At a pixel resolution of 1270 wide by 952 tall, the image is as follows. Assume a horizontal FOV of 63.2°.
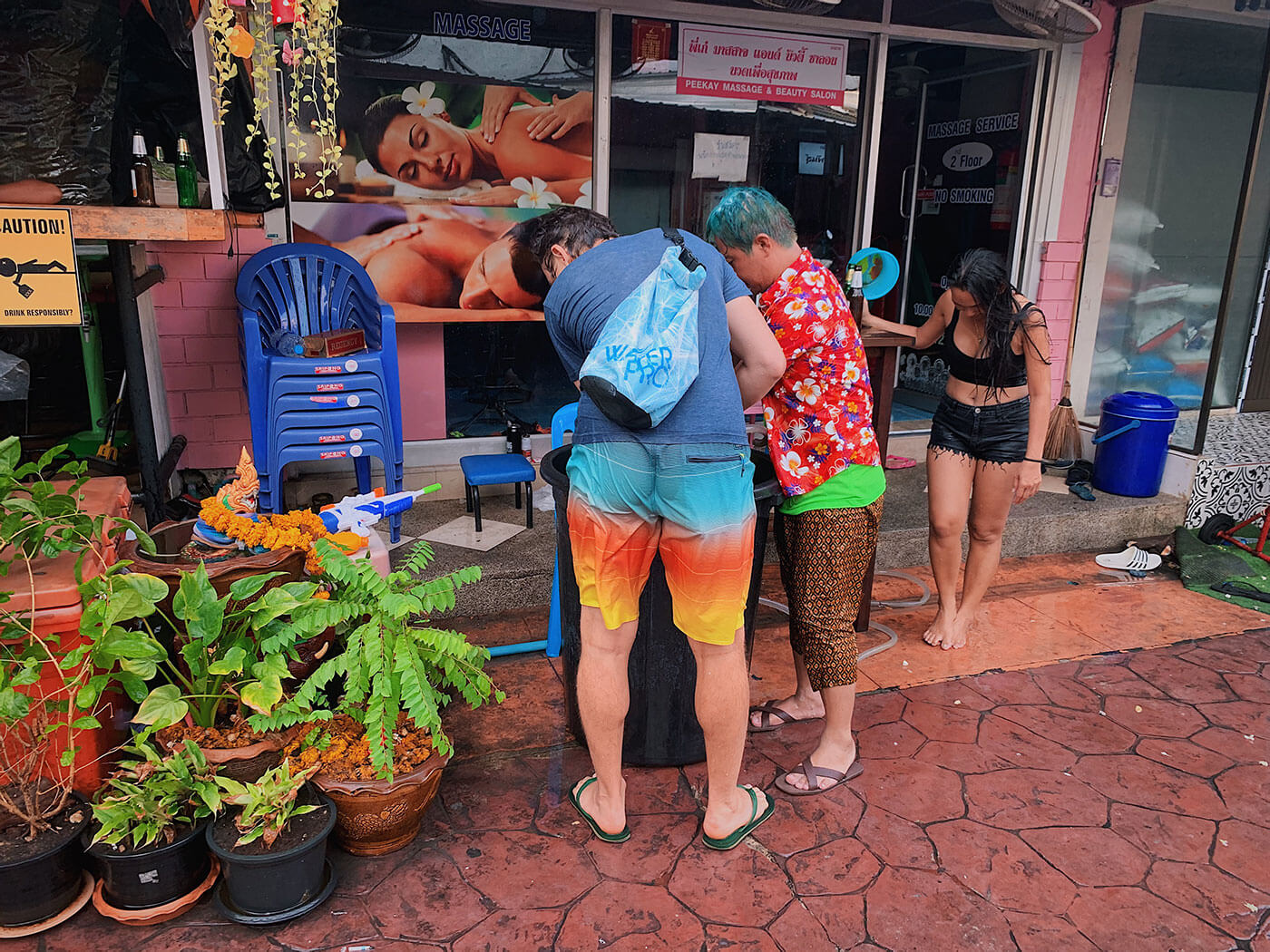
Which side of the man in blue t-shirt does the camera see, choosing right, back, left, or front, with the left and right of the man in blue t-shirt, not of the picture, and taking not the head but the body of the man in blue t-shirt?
back

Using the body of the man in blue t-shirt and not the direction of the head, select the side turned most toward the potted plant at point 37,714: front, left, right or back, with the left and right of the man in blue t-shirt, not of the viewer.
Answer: left

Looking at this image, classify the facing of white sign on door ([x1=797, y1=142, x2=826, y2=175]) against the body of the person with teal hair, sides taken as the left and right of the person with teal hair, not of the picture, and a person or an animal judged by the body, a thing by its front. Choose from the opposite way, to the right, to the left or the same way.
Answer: to the left

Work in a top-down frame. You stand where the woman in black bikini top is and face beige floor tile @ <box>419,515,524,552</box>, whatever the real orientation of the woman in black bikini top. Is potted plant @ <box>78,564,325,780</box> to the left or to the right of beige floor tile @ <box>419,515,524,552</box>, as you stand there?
left

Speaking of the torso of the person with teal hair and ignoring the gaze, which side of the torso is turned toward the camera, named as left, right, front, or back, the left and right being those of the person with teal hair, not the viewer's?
left

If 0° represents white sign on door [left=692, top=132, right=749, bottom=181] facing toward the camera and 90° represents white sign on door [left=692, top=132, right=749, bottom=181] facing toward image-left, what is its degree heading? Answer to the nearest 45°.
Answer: approximately 0°

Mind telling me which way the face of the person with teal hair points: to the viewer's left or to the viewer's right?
to the viewer's left

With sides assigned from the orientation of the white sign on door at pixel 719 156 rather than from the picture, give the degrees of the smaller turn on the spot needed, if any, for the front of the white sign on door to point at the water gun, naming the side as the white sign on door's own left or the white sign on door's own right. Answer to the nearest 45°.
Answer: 0° — it already faces it

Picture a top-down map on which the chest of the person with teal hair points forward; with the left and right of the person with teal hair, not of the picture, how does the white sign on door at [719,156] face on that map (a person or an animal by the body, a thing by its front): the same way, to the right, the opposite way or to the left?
to the left

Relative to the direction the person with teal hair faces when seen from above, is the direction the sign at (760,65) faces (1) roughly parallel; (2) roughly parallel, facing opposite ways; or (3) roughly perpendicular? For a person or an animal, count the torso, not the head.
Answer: roughly perpendicular
